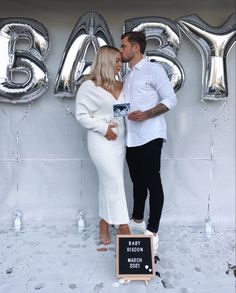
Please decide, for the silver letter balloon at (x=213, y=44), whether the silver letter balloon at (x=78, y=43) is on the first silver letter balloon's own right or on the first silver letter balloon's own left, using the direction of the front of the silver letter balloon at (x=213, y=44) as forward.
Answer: on the first silver letter balloon's own right

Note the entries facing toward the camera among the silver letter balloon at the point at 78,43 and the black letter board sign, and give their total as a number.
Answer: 2

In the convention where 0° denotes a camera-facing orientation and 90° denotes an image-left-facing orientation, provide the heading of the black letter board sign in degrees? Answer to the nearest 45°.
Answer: approximately 0°

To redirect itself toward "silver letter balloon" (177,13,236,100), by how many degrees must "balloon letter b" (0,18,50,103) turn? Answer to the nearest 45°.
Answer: approximately 90° to its left

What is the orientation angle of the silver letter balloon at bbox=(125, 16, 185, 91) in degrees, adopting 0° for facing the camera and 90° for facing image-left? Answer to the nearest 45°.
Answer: approximately 0°
